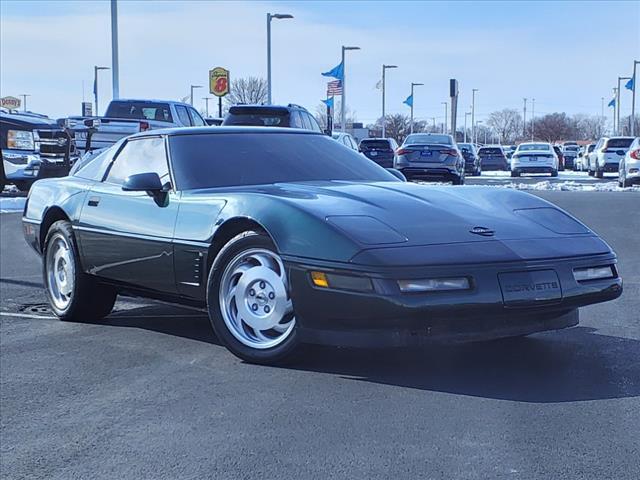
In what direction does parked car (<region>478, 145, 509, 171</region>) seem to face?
away from the camera

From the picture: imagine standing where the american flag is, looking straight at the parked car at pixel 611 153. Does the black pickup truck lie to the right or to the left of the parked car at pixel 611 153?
right

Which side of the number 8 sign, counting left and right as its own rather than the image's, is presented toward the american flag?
left

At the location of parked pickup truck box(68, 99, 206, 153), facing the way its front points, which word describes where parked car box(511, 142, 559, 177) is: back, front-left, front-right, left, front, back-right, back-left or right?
front

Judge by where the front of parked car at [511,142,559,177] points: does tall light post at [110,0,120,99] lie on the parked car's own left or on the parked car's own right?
on the parked car's own left

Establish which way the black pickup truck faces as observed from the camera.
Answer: facing the viewer and to the right of the viewer

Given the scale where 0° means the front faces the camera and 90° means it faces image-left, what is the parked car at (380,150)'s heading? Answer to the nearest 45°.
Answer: approximately 180°

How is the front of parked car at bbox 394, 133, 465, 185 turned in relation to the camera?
facing away from the viewer

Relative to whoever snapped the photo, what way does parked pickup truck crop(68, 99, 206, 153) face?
facing away from the viewer and to the right of the viewer

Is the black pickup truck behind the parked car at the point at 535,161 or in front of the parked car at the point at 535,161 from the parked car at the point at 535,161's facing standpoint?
behind
